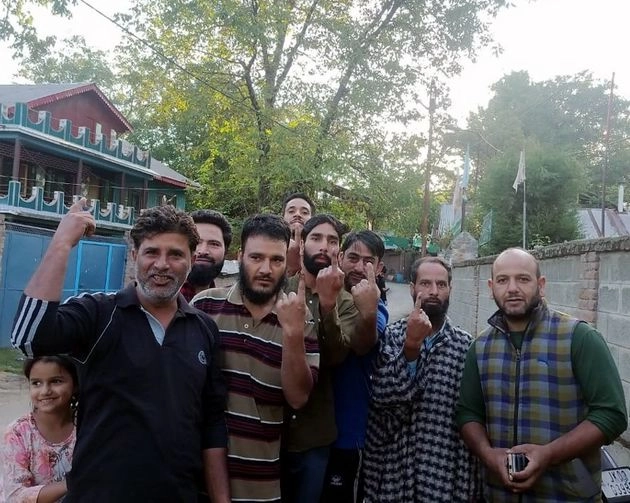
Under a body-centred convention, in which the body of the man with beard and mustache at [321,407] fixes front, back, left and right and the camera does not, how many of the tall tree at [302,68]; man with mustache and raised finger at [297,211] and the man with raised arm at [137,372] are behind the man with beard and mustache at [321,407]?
2

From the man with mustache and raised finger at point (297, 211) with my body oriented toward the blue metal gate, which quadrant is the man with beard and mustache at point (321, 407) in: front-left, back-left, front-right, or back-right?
back-left

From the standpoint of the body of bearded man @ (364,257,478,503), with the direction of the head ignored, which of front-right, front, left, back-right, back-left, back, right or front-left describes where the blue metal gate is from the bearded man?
back-right

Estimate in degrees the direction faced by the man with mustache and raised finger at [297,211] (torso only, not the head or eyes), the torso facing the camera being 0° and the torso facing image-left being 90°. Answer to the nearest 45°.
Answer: approximately 0°

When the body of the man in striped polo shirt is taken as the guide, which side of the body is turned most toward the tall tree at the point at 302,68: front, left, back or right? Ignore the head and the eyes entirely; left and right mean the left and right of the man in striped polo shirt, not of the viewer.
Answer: back

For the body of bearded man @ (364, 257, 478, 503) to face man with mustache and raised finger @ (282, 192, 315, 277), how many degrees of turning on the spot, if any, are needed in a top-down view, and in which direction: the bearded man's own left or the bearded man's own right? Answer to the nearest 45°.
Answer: approximately 135° to the bearded man's own right

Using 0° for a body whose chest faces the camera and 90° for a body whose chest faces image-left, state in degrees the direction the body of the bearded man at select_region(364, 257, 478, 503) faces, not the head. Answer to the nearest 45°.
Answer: approximately 0°
